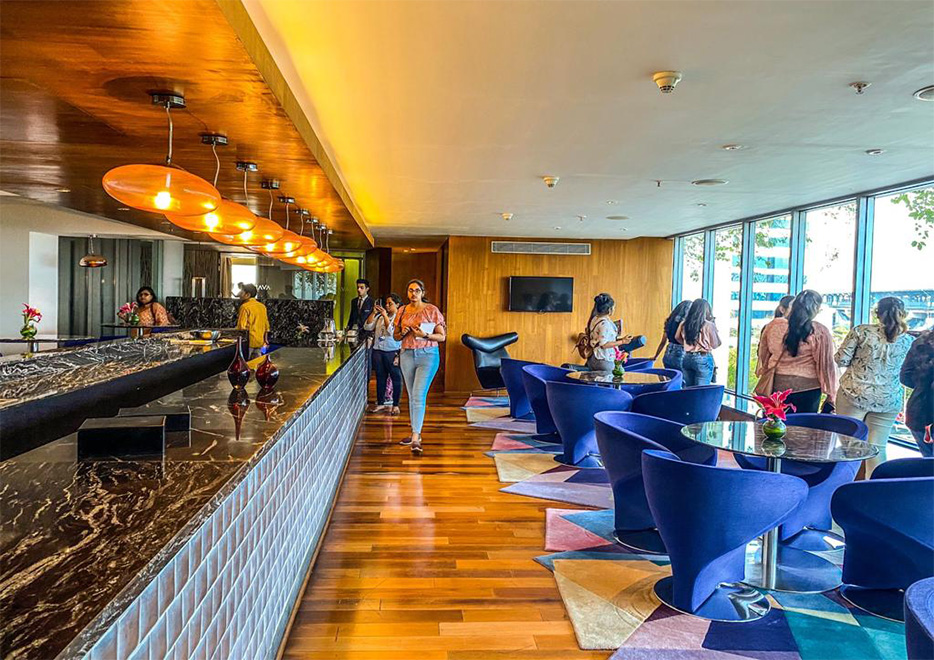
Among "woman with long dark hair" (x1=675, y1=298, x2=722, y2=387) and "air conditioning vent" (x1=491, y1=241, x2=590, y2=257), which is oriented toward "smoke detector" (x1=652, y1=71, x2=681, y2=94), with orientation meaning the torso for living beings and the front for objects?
the air conditioning vent

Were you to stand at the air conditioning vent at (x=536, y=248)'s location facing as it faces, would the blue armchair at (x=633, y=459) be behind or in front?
in front

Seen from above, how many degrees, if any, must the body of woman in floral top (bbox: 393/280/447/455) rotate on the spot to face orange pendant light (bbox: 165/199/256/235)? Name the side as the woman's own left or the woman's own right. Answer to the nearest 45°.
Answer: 0° — they already face it

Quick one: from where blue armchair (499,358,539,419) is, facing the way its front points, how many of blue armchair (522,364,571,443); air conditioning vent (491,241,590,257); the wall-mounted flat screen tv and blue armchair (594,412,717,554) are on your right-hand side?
2

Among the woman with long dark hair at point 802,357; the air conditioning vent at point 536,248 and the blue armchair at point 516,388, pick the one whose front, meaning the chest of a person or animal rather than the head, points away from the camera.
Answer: the woman with long dark hair

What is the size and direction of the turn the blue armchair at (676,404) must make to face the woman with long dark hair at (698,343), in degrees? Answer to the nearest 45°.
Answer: approximately 45° to its right

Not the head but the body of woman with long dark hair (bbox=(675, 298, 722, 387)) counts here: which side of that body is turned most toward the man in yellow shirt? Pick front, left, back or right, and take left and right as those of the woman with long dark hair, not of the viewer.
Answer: left

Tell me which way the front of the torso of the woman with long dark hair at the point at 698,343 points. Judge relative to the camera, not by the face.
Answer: away from the camera

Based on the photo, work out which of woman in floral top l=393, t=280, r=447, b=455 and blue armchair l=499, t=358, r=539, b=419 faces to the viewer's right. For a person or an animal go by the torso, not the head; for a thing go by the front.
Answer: the blue armchair

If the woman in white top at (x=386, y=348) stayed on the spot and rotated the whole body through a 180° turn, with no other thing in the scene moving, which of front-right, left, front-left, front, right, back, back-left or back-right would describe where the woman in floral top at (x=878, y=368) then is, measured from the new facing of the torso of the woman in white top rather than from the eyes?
right

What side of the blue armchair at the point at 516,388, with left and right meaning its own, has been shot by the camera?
right

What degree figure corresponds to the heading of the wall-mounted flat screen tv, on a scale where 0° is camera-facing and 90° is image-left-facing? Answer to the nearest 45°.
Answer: approximately 0°

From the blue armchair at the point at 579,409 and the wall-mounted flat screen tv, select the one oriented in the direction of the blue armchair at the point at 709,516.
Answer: the wall-mounted flat screen tv

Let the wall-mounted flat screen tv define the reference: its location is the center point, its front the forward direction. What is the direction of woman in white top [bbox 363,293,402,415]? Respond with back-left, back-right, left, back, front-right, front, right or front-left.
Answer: front-right

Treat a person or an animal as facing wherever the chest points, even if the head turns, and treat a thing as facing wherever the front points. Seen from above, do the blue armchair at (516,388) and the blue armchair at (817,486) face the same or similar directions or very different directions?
very different directions

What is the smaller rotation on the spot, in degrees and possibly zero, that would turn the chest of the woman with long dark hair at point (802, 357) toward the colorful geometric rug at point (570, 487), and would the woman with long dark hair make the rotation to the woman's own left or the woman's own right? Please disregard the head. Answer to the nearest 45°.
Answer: approximately 135° to the woman's own left

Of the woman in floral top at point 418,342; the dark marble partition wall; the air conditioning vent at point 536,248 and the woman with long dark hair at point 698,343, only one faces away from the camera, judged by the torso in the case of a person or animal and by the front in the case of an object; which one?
the woman with long dark hair
